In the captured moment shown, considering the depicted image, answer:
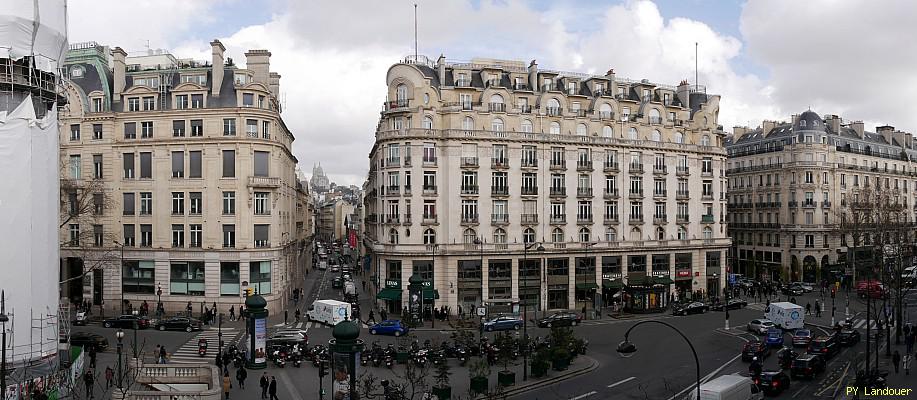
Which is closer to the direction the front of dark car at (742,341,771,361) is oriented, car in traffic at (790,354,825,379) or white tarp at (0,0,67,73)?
the white tarp

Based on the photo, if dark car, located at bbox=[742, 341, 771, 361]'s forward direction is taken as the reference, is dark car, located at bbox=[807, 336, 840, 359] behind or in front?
behind

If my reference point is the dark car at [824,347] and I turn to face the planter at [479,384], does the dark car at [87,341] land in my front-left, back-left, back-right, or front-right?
front-right

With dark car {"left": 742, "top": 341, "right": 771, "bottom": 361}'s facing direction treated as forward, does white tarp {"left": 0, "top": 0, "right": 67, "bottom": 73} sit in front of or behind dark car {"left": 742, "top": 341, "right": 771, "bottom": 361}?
in front

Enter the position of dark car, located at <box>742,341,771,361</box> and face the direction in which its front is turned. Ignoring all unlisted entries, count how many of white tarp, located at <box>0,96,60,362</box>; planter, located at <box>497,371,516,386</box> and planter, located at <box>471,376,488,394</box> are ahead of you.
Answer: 3

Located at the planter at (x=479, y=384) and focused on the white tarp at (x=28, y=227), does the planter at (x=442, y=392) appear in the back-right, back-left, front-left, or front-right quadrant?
front-left

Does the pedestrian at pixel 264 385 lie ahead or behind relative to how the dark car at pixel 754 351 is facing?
ahead

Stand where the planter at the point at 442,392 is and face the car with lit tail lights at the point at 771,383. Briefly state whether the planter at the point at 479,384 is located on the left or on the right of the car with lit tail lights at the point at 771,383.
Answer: left

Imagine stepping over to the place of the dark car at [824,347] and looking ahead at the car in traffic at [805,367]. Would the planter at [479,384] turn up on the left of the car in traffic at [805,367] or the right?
right

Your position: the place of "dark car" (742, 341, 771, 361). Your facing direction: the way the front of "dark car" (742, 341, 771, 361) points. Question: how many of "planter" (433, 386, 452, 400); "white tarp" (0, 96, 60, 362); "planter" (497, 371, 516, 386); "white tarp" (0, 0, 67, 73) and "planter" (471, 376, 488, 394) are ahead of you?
0
